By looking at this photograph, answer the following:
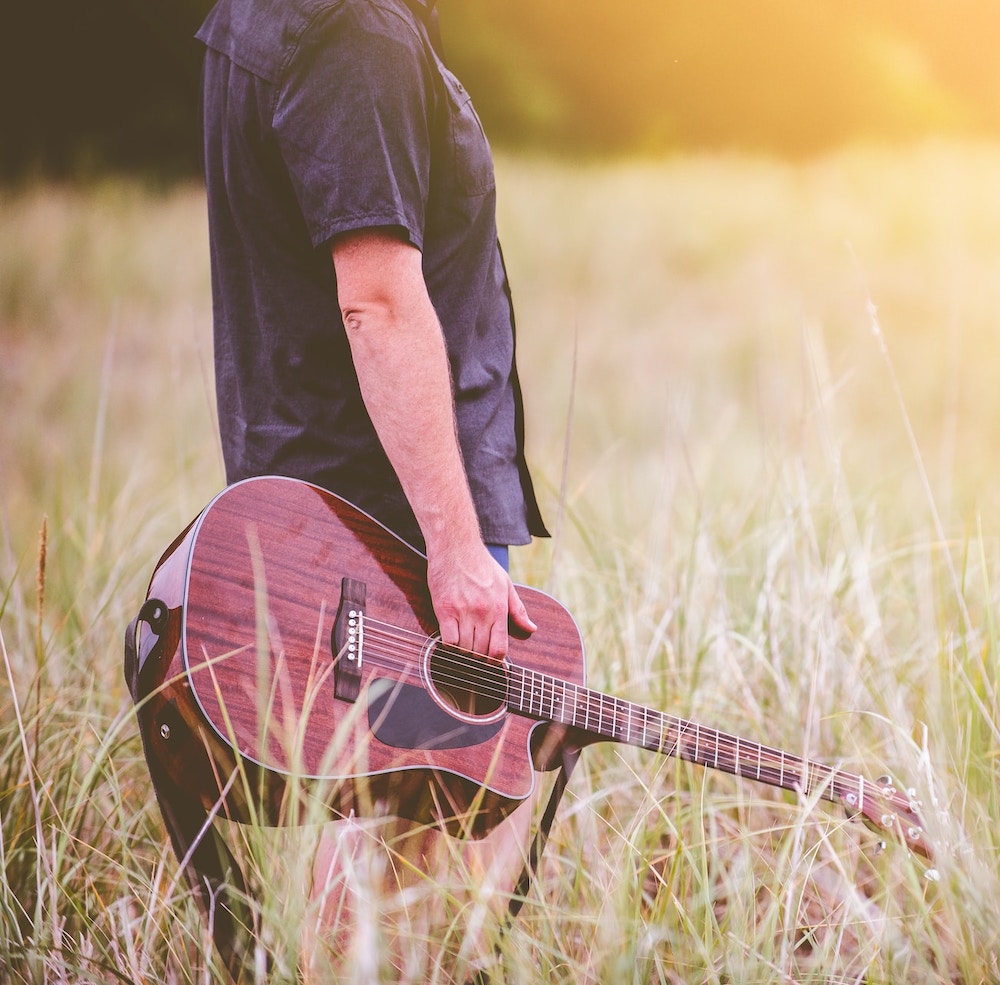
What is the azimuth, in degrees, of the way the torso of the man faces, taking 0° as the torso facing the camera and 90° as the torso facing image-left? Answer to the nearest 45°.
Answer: approximately 270°
